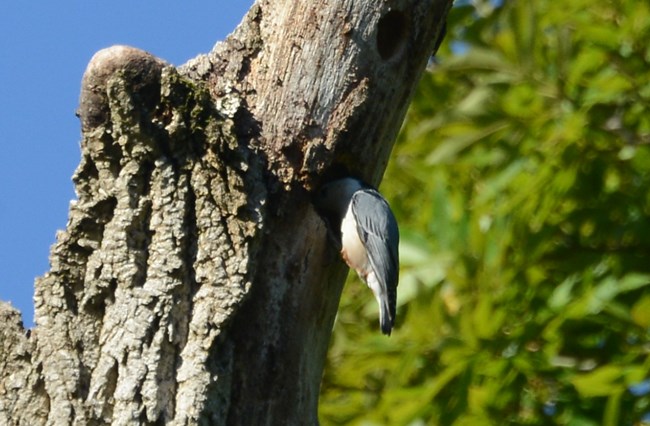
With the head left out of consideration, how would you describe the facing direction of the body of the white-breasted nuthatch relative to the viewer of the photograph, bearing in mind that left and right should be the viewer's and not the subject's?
facing to the left of the viewer
